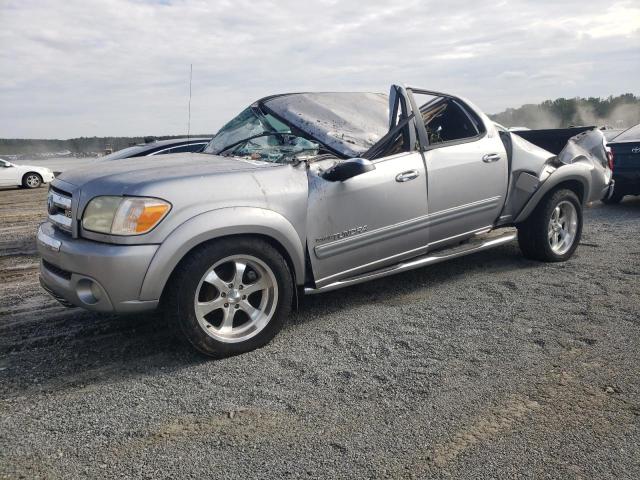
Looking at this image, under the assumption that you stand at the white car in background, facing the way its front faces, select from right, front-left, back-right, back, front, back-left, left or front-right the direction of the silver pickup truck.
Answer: right

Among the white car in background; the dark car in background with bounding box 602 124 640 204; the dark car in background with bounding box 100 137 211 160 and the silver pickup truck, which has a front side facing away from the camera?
the dark car in background with bounding box 602 124 640 204

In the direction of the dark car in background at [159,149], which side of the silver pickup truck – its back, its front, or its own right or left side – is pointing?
right

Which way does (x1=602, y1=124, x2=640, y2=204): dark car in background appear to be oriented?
away from the camera

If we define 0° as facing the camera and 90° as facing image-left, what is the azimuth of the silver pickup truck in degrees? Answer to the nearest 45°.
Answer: approximately 45°

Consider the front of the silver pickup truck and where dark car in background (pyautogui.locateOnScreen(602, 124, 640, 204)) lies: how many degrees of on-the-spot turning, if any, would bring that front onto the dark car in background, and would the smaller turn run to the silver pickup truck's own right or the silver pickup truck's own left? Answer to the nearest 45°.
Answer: approximately 180°

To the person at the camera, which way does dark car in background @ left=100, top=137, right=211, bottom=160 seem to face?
facing the viewer and to the left of the viewer

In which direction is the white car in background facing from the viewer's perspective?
to the viewer's right

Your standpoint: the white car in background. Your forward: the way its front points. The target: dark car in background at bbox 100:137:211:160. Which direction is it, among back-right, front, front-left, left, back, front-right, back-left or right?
right

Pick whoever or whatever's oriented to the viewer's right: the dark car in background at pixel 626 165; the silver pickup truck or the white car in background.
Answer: the white car in background

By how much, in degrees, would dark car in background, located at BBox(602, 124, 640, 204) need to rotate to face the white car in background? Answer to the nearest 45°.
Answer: approximately 90° to its left

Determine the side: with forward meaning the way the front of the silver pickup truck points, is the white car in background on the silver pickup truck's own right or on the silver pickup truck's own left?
on the silver pickup truck's own right
